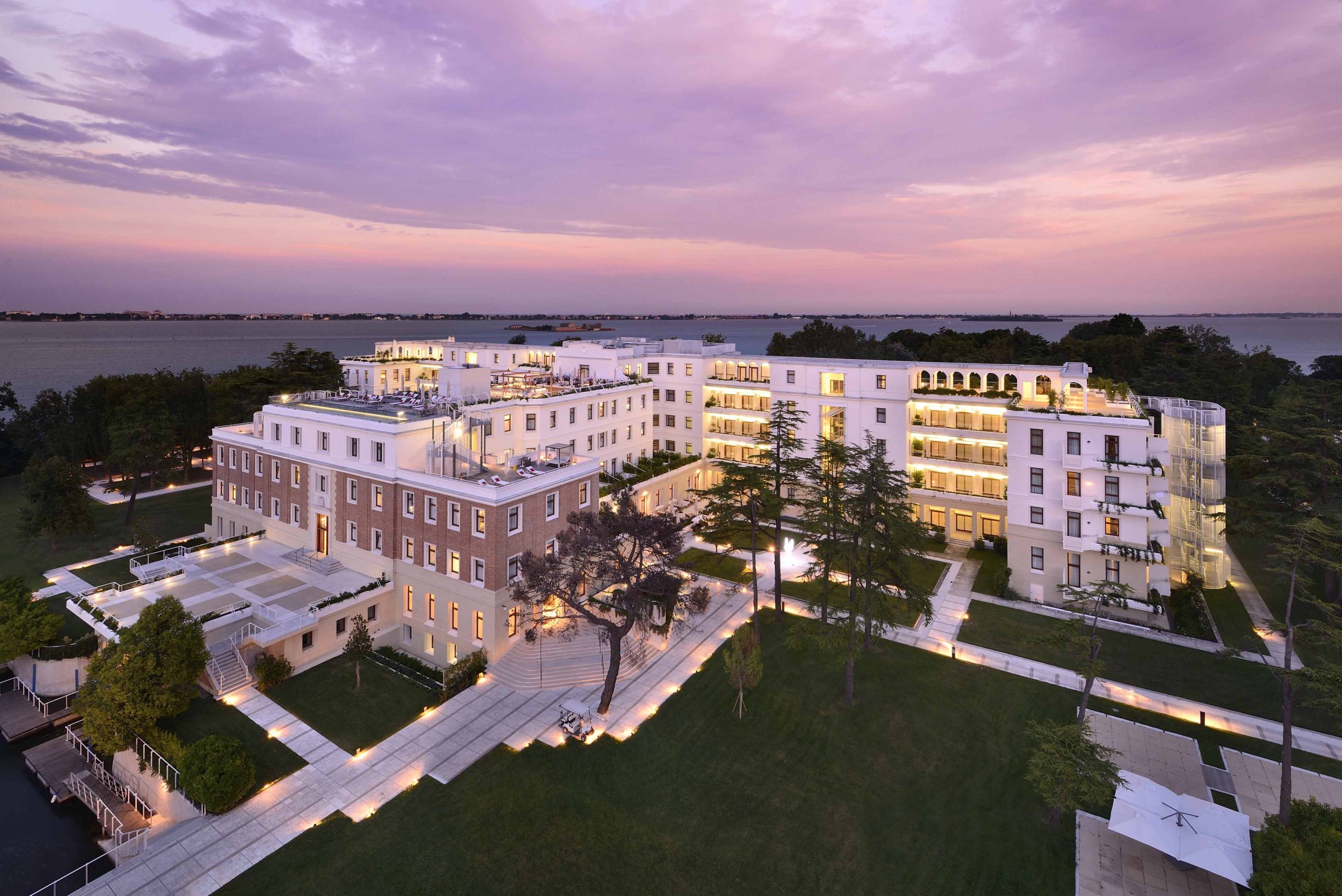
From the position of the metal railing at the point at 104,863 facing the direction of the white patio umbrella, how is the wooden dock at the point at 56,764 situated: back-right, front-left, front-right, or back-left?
back-left
